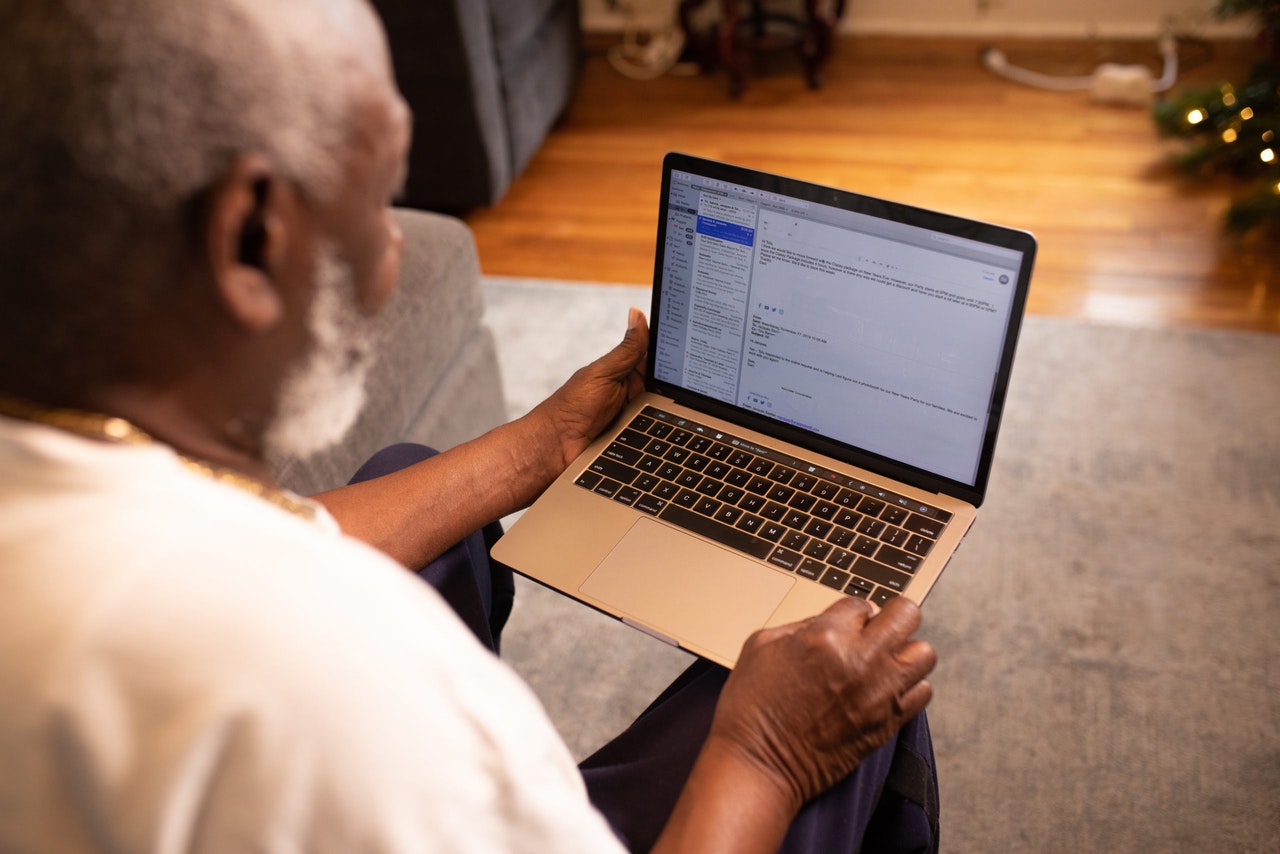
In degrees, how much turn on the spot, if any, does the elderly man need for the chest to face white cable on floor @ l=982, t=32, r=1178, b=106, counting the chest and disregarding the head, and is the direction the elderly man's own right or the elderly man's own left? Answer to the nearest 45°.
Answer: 0° — they already face it

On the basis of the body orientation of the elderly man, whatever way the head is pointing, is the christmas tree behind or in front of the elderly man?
in front

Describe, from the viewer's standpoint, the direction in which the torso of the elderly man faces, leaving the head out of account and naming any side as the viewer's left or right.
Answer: facing away from the viewer and to the right of the viewer

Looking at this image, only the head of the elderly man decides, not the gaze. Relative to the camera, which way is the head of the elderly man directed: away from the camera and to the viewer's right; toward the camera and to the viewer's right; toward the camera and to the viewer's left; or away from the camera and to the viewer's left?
away from the camera and to the viewer's right
